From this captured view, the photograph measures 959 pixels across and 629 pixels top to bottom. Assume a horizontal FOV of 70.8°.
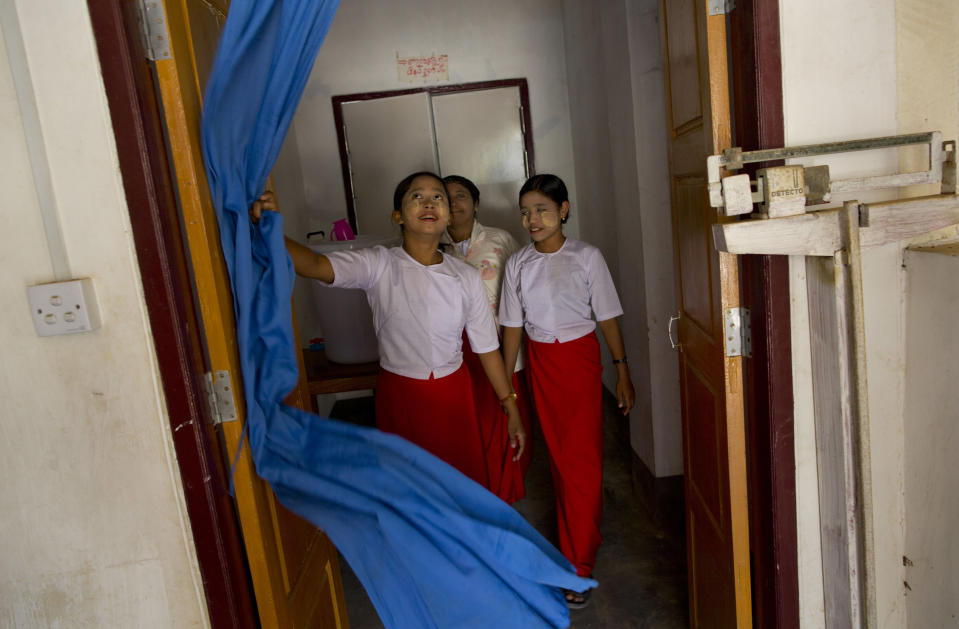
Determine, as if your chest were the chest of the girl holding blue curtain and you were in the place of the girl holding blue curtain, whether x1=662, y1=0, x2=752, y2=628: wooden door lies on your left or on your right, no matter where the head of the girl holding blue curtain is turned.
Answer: on your left

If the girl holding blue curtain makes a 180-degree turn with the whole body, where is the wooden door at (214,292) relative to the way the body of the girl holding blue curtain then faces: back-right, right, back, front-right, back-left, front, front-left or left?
back-left

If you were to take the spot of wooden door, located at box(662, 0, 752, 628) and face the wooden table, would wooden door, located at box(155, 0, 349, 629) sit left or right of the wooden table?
left

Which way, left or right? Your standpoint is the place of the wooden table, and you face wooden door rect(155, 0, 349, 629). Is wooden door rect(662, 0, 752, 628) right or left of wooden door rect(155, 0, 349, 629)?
left

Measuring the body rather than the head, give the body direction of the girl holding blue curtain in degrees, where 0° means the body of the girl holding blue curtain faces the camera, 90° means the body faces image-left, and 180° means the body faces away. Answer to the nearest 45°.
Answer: approximately 0°

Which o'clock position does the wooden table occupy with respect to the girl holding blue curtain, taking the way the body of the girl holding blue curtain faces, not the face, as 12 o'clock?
The wooden table is roughly at 5 o'clock from the girl holding blue curtain.
